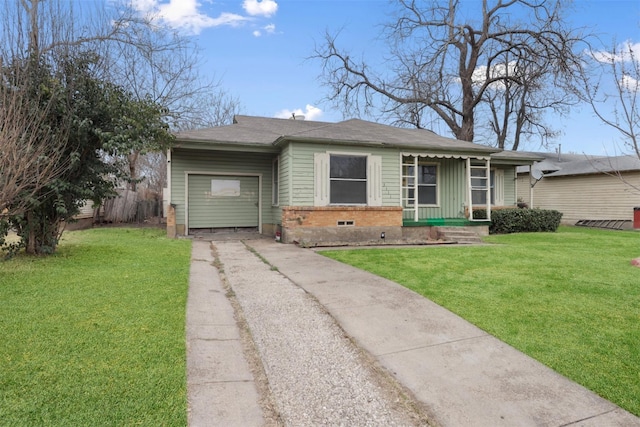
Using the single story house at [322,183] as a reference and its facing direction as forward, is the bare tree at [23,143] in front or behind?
in front

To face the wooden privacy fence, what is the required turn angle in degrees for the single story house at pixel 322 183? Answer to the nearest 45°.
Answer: approximately 135° to its right

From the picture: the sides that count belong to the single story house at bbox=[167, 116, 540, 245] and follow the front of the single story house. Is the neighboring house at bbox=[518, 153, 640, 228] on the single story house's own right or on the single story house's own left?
on the single story house's own left

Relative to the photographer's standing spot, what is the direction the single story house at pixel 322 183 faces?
facing the viewer

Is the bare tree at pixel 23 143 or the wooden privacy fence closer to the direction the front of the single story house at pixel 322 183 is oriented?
the bare tree

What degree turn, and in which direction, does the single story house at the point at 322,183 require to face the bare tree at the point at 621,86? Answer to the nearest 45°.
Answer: approximately 45° to its left
